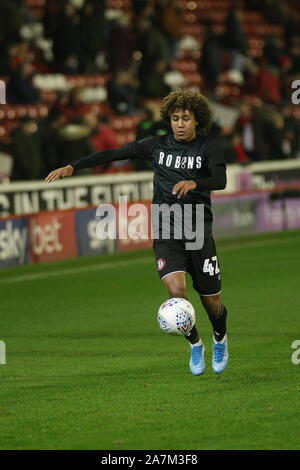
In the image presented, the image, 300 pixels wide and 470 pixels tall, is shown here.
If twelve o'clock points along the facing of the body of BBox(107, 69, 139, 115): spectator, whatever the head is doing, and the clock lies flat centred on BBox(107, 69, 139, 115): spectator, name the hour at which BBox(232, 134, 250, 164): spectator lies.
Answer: BBox(232, 134, 250, 164): spectator is roughly at 9 o'clock from BBox(107, 69, 139, 115): spectator.

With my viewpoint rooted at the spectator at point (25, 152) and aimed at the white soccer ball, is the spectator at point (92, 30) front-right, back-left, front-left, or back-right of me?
back-left

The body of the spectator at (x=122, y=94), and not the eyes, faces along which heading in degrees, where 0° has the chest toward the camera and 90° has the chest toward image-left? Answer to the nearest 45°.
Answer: approximately 0°

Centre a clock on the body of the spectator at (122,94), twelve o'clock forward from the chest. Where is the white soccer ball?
The white soccer ball is roughly at 12 o'clock from the spectator.

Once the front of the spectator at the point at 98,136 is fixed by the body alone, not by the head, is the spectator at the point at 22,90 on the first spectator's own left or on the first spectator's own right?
on the first spectator's own right

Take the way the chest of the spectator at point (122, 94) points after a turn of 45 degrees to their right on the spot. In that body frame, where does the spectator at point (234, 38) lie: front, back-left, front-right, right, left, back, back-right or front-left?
back

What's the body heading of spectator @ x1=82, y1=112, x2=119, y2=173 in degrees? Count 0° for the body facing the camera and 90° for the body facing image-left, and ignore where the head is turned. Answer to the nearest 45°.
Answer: approximately 45°
